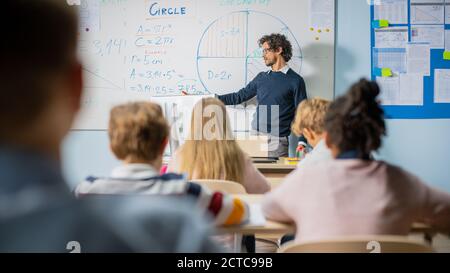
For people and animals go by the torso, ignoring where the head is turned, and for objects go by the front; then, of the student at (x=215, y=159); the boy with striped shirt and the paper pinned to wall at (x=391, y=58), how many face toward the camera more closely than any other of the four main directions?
1

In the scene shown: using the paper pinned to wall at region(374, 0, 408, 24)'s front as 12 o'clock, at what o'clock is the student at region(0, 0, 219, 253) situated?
The student is roughly at 12 o'clock from the paper pinned to wall.

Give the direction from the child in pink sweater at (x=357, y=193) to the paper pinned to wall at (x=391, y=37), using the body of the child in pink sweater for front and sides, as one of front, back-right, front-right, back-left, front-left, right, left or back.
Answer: front

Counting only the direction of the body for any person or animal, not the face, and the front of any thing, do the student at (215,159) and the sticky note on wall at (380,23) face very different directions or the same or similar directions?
very different directions

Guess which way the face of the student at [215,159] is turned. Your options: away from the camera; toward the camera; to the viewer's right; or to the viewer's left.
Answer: away from the camera

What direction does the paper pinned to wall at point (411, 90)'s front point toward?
toward the camera

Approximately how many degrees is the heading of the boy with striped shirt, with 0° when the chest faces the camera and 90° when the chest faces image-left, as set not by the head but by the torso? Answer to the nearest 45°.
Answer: approximately 180°

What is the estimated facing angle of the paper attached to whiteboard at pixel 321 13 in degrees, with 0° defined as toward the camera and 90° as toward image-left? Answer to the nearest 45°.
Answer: approximately 0°

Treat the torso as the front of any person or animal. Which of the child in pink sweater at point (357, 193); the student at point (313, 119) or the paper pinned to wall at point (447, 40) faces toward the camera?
the paper pinned to wall

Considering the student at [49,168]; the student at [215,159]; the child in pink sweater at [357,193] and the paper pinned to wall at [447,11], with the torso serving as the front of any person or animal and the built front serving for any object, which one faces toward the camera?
the paper pinned to wall

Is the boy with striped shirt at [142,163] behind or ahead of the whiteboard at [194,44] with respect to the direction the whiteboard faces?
ahead

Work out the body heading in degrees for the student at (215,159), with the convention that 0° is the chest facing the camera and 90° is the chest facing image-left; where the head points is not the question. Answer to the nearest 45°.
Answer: approximately 180°

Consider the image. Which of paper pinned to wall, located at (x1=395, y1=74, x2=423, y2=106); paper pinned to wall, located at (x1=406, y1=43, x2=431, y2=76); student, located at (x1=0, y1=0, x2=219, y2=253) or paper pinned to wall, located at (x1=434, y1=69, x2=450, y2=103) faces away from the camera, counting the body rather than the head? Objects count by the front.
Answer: the student

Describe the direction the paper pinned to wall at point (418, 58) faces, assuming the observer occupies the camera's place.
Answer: facing the viewer

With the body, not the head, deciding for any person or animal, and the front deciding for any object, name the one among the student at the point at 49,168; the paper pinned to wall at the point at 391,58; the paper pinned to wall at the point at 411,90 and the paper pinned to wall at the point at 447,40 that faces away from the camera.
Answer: the student

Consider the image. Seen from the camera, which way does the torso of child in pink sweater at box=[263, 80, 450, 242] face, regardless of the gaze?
away from the camera

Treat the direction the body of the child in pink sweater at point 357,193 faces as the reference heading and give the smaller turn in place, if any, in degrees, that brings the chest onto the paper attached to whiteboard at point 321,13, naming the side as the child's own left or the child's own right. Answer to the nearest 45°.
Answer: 0° — they already face it

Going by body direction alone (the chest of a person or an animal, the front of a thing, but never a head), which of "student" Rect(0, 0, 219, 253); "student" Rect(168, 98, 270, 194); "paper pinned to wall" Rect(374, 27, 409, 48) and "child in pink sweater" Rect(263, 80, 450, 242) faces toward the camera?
the paper pinned to wall
